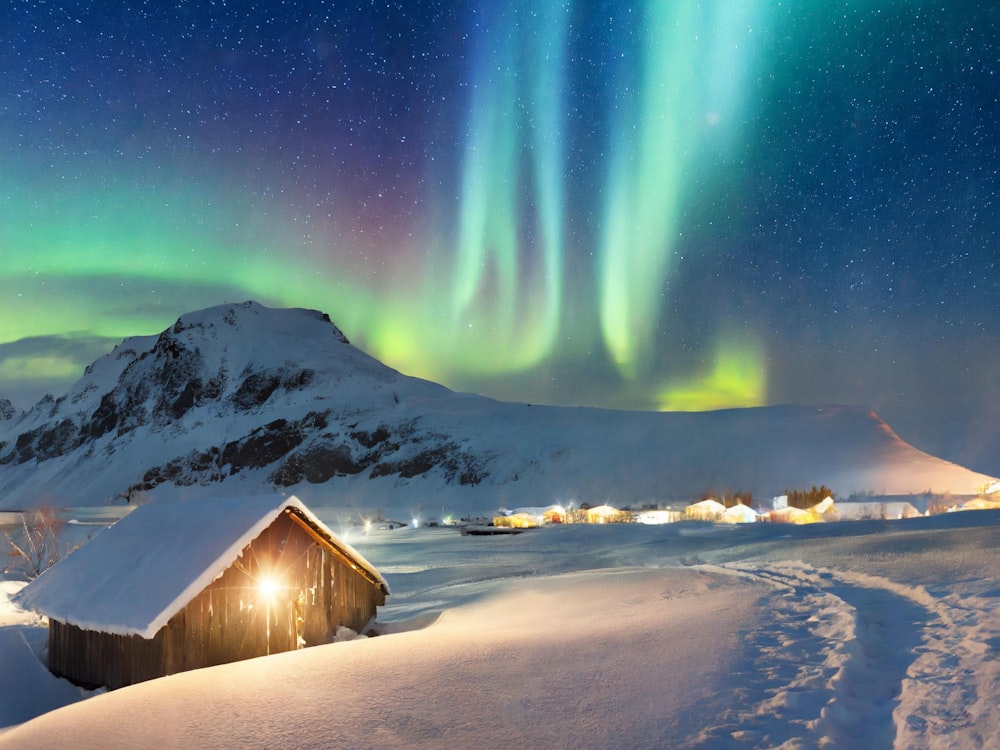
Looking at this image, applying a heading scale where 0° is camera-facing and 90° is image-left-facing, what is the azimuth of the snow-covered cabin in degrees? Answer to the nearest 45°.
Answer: approximately 315°
